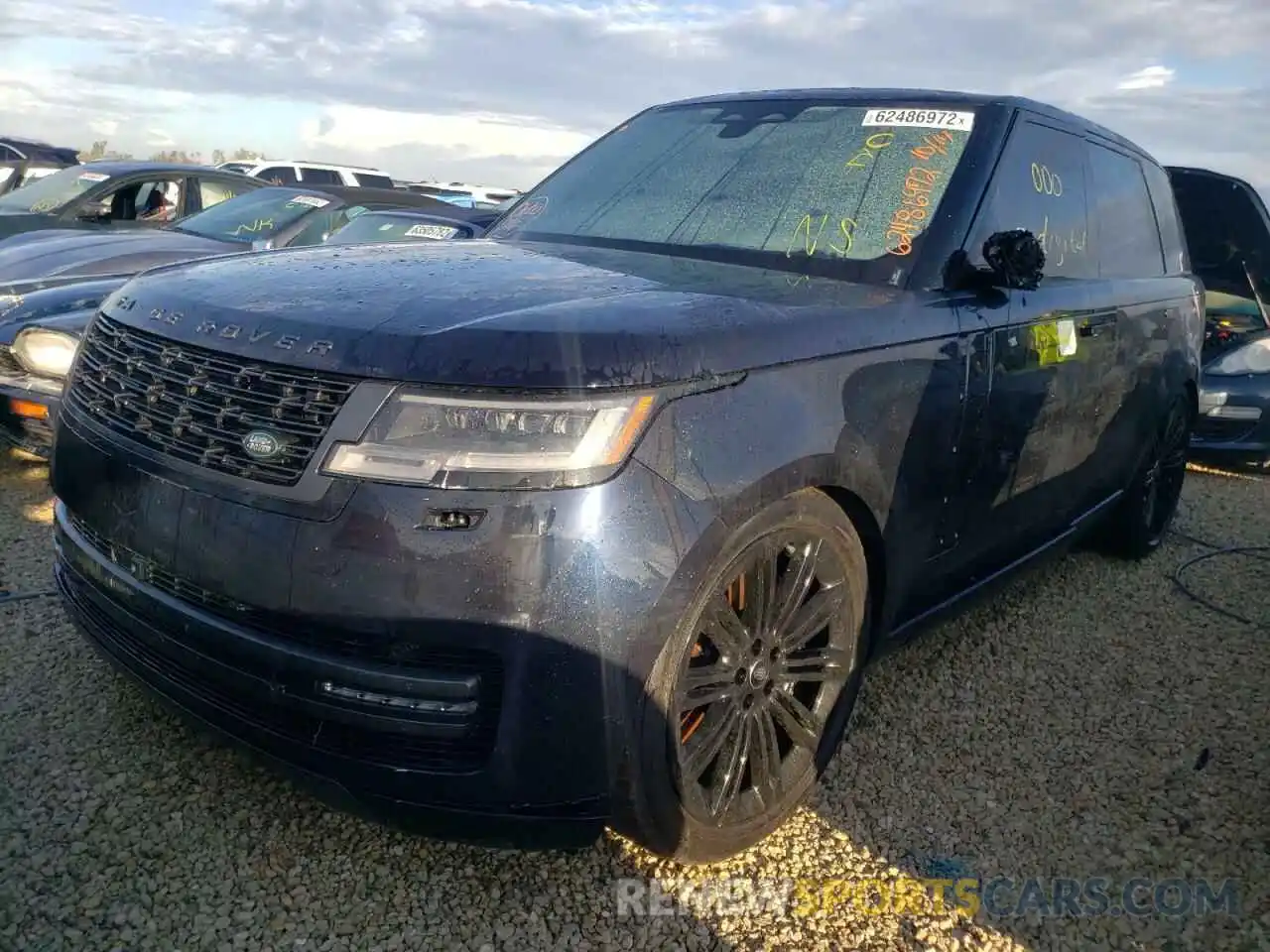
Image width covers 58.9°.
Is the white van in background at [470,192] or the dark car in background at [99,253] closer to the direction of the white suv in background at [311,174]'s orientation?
the dark car in background

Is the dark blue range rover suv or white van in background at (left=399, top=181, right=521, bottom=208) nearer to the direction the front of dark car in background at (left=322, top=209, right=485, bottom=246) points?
the dark blue range rover suv

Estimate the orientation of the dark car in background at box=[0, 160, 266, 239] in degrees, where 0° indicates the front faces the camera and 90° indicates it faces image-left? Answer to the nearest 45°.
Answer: approximately 45°

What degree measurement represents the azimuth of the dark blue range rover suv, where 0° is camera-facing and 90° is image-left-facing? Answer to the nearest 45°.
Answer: approximately 45°

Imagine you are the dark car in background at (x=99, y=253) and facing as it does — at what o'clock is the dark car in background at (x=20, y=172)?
the dark car in background at (x=20, y=172) is roughly at 4 o'clock from the dark car in background at (x=99, y=253).

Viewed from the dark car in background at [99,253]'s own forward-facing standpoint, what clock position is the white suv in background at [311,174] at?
The white suv in background is roughly at 5 o'clock from the dark car in background.

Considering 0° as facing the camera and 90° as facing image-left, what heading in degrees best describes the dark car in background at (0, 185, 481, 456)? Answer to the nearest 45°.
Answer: approximately 45°

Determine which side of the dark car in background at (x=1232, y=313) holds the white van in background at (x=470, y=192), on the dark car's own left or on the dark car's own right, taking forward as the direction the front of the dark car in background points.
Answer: on the dark car's own right
